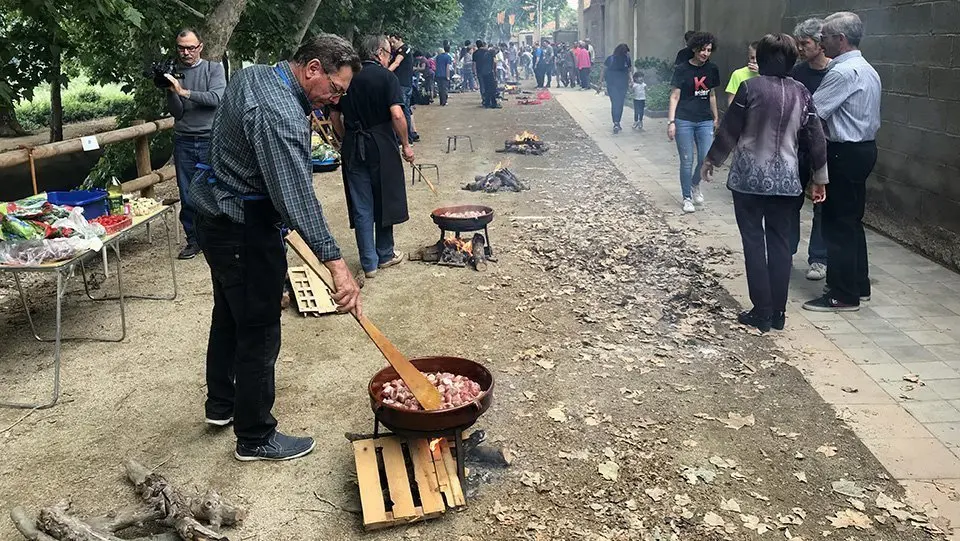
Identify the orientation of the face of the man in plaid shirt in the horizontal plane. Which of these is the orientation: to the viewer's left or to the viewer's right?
to the viewer's right

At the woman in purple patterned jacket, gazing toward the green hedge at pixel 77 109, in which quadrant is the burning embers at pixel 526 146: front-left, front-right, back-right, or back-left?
front-right

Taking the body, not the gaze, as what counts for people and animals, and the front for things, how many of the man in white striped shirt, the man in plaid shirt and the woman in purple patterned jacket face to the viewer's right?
1

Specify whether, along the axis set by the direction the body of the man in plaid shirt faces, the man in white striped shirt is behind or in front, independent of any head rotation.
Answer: in front

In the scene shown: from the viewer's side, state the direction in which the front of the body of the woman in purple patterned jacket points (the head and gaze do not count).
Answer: away from the camera

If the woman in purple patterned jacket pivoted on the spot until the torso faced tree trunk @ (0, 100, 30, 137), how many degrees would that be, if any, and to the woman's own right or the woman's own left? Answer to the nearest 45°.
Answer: approximately 45° to the woman's own left

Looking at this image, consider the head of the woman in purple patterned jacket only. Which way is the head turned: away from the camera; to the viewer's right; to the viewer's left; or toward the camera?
away from the camera

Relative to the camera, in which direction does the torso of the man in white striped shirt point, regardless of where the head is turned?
to the viewer's left

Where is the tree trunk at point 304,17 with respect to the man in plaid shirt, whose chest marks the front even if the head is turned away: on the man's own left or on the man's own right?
on the man's own left

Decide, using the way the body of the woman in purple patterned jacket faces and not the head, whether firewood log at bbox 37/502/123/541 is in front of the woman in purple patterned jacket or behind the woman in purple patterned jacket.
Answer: behind

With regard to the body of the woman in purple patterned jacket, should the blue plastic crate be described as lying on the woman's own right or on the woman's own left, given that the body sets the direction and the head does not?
on the woman's own left

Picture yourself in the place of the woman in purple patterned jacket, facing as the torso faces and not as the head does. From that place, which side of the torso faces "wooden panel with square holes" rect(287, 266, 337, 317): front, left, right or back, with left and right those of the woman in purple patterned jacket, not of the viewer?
left

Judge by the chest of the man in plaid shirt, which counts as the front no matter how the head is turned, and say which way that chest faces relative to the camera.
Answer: to the viewer's right

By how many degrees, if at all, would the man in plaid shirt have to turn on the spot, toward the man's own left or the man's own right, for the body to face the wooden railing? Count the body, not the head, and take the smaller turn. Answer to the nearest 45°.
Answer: approximately 90° to the man's own left

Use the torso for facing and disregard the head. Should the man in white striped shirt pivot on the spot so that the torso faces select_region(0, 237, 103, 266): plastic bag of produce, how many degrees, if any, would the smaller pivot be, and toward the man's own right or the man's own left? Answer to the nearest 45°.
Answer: approximately 45° to the man's own left

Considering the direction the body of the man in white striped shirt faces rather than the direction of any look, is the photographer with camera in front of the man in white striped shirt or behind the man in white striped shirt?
in front
